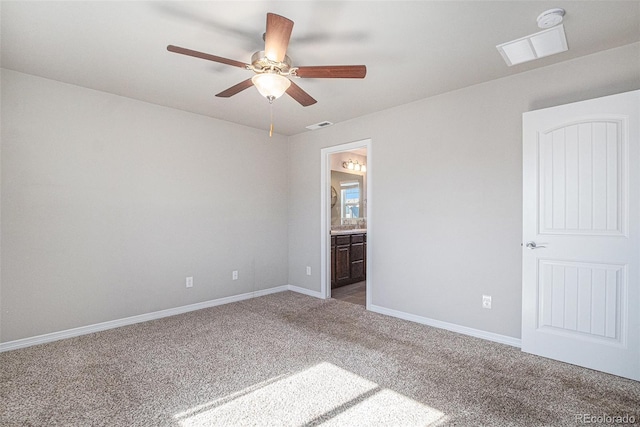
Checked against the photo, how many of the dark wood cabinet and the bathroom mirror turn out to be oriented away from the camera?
0

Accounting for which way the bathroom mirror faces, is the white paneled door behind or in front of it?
in front

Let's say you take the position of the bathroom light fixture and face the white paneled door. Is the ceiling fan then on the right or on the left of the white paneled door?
right

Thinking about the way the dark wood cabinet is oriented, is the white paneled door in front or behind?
in front

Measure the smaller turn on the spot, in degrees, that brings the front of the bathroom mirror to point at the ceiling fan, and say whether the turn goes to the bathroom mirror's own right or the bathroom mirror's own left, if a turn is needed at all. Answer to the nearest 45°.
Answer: approximately 45° to the bathroom mirror's own right

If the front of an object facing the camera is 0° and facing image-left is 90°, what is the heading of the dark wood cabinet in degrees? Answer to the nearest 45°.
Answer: approximately 315°

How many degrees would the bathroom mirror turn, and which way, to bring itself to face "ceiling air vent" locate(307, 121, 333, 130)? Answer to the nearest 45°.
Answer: approximately 45° to its right

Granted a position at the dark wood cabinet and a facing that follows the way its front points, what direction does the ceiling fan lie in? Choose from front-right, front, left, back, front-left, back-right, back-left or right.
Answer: front-right

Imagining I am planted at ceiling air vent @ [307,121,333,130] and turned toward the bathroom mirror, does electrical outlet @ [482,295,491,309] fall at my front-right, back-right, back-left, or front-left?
back-right

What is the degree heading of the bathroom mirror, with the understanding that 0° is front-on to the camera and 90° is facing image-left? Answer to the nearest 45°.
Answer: approximately 315°

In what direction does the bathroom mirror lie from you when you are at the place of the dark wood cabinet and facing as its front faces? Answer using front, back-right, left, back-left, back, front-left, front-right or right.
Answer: back-left
